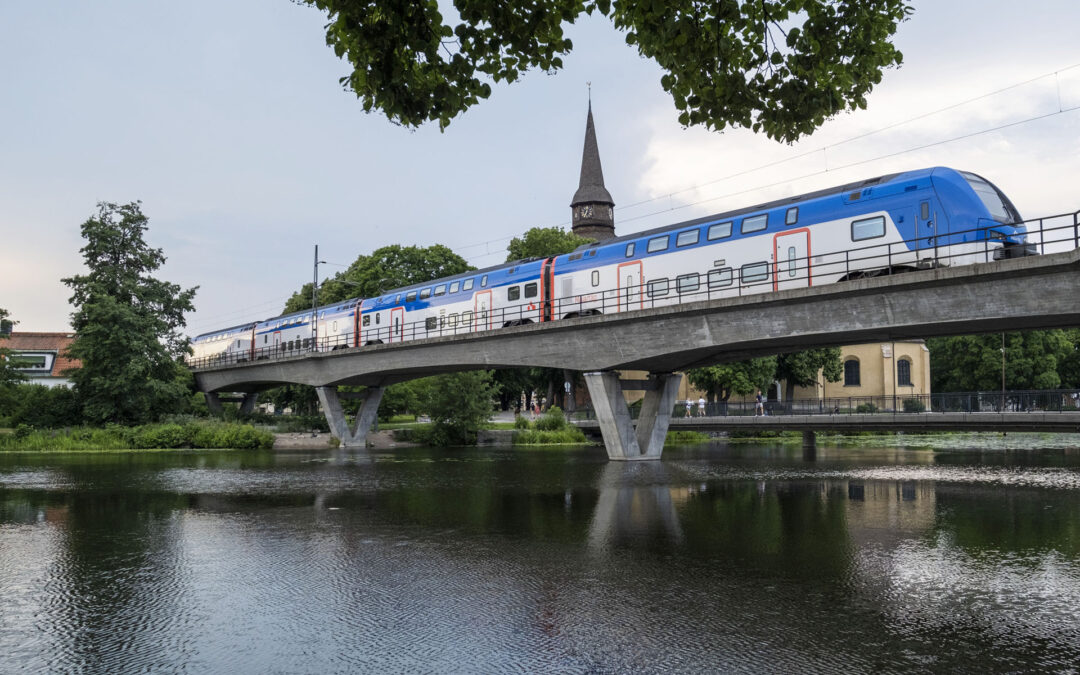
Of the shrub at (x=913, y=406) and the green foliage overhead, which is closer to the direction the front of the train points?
the green foliage overhead

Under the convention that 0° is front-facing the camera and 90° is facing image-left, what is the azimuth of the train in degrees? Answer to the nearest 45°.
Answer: approximately 315°

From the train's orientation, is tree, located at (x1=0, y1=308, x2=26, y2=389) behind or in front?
behind

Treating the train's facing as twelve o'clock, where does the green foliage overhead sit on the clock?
The green foliage overhead is roughly at 2 o'clock from the train.

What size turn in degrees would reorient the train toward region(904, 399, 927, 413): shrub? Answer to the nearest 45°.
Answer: approximately 90° to its left
